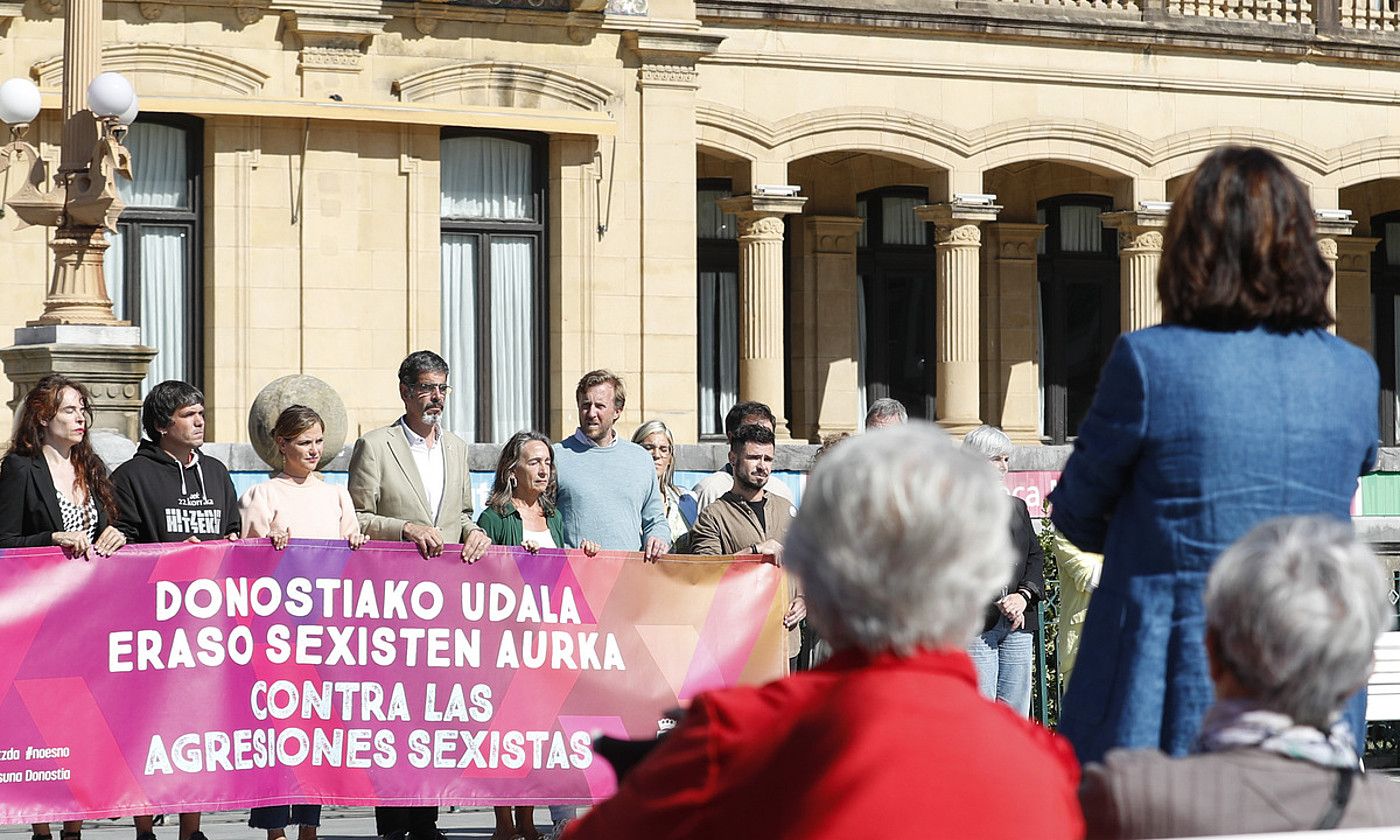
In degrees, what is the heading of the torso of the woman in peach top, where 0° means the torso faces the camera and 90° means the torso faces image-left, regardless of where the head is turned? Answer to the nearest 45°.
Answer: approximately 315°

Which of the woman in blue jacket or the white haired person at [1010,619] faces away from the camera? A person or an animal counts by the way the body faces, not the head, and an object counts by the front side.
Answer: the woman in blue jacket

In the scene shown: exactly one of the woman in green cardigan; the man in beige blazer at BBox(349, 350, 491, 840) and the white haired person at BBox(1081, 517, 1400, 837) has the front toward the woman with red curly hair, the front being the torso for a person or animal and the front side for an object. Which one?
the white haired person

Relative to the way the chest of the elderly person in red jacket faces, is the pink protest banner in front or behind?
in front

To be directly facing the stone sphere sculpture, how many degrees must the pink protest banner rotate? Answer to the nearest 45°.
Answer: approximately 180°

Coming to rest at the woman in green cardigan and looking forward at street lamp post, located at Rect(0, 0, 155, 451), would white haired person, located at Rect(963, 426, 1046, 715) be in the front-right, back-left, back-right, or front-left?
back-right

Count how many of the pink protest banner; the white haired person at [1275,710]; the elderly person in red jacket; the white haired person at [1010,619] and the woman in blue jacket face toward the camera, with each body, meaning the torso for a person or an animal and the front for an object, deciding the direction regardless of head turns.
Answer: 2

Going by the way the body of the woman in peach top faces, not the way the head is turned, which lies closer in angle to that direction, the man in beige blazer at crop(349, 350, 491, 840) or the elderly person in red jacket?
the elderly person in red jacket

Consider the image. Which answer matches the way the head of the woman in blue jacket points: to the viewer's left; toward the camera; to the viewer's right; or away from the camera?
away from the camera

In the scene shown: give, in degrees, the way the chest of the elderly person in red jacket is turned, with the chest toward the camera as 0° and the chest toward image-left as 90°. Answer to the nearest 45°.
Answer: approximately 180°

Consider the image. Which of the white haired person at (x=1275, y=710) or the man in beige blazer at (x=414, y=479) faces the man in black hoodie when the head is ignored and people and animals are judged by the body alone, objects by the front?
the white haired person

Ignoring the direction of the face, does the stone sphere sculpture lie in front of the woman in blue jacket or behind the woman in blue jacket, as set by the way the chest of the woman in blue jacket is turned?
in front

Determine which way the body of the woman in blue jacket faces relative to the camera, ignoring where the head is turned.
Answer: away from the camera

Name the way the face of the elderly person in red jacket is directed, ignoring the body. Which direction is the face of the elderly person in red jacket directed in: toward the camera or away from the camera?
away from the camera
